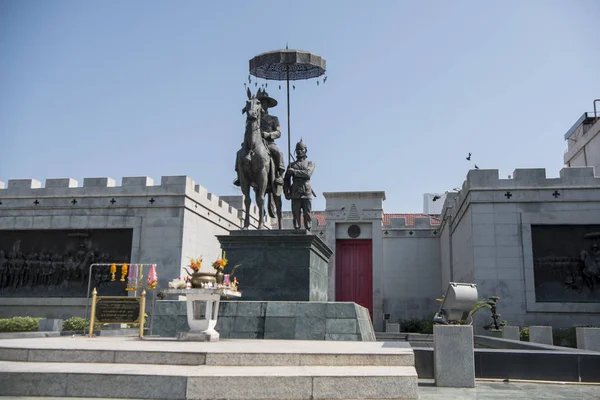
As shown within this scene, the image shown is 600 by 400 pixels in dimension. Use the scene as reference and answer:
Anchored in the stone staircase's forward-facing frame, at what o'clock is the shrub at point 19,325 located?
The shrub is roughly at 5 o'clock from the stone staircase.

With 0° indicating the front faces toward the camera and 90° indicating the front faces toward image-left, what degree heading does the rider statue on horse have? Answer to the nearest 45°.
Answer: approximately 45°

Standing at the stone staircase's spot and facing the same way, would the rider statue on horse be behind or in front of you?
behind

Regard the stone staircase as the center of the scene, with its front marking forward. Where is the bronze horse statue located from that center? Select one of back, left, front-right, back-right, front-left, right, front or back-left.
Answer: back

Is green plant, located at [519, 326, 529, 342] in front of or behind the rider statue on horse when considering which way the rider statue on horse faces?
behind

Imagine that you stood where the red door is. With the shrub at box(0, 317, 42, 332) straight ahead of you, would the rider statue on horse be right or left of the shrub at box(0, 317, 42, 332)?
left
